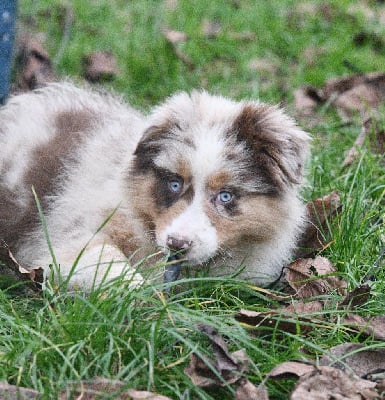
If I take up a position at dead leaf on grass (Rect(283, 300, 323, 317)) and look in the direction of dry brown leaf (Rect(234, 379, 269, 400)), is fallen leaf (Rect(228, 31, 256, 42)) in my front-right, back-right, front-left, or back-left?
back-right

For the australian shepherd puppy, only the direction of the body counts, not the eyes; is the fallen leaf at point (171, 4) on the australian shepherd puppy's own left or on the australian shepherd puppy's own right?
on the australian shepherd puppy's own left

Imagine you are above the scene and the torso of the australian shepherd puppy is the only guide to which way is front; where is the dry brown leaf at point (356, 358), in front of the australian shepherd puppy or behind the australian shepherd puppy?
in front

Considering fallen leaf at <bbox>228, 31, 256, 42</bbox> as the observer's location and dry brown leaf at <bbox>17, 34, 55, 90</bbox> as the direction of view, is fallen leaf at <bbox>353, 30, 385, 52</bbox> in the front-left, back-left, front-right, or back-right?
back-left

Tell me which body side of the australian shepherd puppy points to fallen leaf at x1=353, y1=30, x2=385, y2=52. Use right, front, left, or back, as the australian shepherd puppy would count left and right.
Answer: left

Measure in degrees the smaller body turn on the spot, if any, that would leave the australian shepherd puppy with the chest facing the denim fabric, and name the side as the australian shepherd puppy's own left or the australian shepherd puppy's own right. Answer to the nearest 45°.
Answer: approximately 180°

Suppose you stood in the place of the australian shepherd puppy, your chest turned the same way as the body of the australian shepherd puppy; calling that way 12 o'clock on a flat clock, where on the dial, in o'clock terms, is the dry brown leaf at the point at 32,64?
The dry brown leaf is roughly at 7 o'clock from the australian shepherd puppy.

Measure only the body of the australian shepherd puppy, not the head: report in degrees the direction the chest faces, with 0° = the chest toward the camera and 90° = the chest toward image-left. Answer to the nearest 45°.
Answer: approximately 315°

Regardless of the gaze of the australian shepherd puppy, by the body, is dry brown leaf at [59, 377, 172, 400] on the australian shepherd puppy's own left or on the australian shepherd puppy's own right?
on the australian shepherd puppy's own right

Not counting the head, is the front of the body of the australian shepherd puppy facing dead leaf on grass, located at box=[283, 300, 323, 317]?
yes
